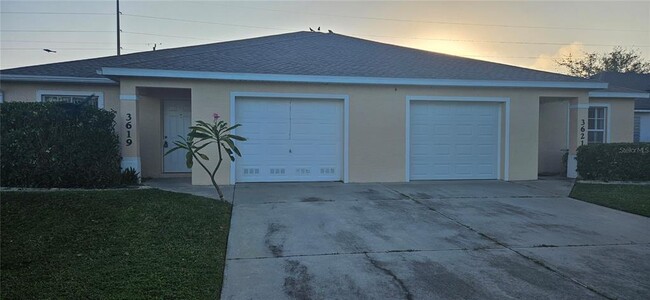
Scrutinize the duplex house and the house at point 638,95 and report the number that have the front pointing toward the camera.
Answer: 2

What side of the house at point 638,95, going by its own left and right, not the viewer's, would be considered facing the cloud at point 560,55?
back

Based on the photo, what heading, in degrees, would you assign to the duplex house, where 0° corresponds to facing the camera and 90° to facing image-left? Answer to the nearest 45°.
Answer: approximately 0°

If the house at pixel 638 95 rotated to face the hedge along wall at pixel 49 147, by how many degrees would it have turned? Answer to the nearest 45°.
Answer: approximately 45° to its right

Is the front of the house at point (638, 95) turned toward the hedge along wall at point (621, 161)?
yes

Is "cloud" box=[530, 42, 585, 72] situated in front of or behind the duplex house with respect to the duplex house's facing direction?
behind

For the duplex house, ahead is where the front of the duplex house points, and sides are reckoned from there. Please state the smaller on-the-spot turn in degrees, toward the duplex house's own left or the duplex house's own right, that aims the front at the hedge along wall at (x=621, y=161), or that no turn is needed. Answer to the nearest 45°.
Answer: approximately 90° to the duplex house's own left
